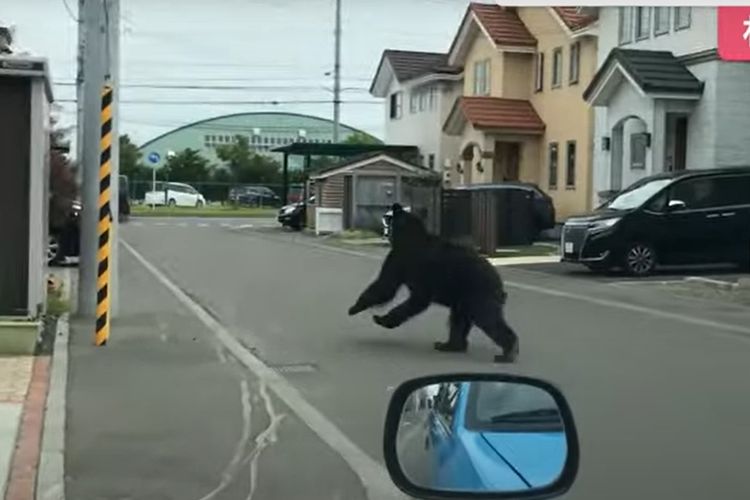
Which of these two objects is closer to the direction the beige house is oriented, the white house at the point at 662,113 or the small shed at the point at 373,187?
the small shed

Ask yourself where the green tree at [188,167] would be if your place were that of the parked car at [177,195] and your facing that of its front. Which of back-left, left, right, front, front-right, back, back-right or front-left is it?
left

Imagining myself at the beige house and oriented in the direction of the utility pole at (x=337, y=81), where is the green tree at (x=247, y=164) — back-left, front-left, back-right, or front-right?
front-right

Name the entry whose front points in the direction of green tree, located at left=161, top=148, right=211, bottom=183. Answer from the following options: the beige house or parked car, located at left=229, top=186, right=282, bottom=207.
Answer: the beige house

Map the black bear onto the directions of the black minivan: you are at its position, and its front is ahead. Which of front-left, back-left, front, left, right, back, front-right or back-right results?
front-left

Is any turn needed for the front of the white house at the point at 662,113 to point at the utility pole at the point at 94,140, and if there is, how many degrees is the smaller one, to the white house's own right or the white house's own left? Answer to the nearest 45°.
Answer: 0° — it already faces it

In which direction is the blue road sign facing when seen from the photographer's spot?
facing the viewer

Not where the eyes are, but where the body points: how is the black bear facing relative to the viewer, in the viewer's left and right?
facing to the left of the viewer

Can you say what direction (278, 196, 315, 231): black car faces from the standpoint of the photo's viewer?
facing the viewer and to the left of the viewer
